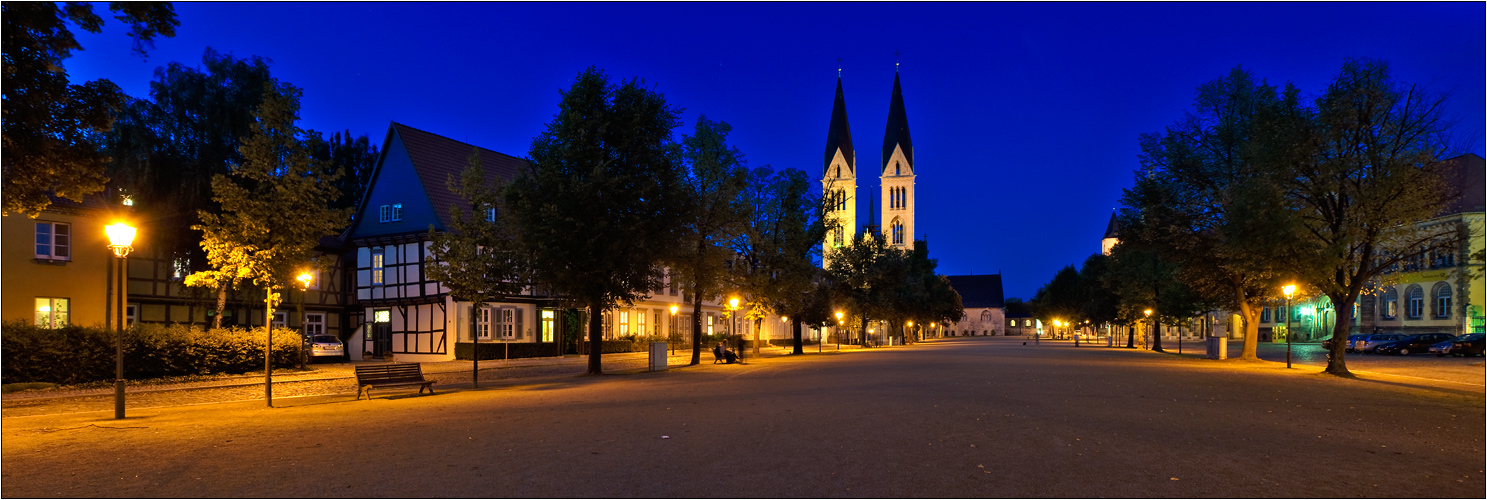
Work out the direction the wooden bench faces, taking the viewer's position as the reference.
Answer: facing the viewer and to the right of the viewer

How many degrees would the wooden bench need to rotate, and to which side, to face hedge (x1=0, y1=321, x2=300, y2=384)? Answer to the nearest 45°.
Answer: approximately 180°

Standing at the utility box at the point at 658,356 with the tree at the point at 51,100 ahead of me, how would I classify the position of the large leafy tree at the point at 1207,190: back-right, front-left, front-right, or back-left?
back-left

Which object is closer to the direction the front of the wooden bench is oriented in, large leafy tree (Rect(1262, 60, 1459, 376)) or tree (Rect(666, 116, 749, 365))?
the large leafy tree

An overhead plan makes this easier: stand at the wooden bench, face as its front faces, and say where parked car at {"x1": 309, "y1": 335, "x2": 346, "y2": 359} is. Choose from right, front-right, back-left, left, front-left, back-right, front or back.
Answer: back-left
